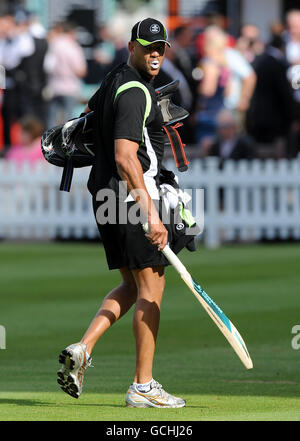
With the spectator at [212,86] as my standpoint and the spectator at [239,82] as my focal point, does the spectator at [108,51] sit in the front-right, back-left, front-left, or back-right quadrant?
back-left
